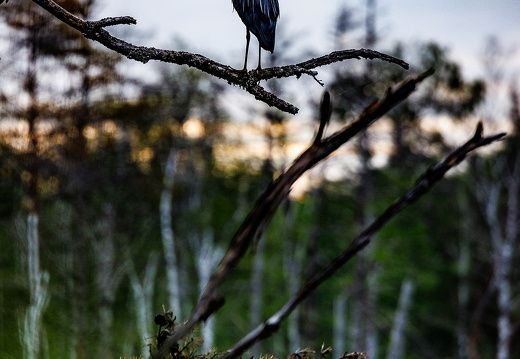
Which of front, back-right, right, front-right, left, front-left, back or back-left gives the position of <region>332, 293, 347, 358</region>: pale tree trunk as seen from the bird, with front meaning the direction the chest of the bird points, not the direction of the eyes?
right

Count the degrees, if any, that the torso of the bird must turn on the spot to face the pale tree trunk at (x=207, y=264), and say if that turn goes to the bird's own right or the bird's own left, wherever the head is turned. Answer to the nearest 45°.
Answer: approximately 90° to the bird's own right

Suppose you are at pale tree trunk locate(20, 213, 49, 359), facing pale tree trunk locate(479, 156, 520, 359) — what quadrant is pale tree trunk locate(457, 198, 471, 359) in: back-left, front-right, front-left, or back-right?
front-left

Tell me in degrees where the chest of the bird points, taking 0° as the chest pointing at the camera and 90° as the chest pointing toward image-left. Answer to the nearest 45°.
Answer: approximately 90°

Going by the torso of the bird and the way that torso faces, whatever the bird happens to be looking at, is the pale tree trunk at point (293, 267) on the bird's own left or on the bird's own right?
on the bird's own right

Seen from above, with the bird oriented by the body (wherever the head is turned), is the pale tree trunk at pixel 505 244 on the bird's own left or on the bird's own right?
on the bird's own right
